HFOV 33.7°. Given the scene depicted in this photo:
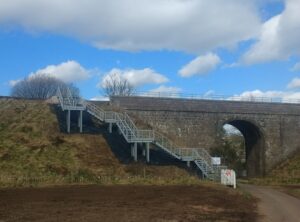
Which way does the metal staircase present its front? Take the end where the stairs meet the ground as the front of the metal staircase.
to the viewer's right
